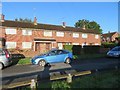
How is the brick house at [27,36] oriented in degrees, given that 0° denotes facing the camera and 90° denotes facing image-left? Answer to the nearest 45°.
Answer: approximately 315°

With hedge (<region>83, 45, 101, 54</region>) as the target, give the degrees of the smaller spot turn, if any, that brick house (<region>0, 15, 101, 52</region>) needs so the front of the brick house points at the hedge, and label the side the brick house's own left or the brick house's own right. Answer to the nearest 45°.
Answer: approximately 45° to the brick house's own left

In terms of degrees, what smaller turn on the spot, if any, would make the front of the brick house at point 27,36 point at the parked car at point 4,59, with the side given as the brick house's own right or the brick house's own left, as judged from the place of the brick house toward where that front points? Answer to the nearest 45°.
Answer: approximately 45° to the brick house's own right
